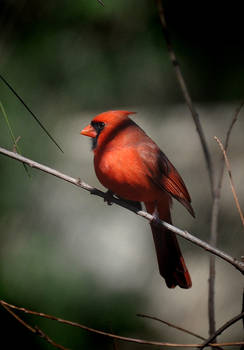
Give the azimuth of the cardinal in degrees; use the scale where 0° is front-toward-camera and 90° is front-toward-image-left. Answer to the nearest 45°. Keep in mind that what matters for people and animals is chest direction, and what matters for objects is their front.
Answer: approximately 90°
